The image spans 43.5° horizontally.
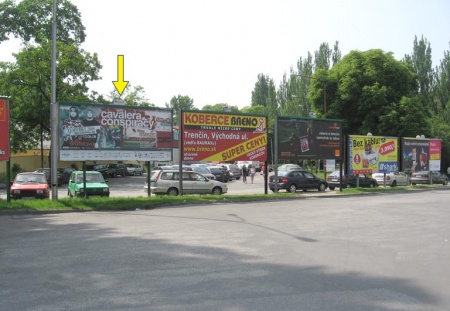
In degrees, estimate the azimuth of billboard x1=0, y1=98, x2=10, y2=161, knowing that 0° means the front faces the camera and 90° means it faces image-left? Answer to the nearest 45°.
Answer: approximately 0°

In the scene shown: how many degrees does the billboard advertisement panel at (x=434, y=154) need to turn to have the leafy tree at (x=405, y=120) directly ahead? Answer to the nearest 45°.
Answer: approximately 180°

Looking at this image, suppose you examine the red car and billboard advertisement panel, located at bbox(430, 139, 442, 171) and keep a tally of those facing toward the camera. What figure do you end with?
2

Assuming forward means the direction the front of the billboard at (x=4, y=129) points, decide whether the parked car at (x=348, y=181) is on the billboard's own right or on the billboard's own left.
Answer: on the billboard's own left

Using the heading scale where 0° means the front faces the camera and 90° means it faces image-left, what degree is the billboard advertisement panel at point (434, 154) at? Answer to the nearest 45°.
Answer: approximately 0°

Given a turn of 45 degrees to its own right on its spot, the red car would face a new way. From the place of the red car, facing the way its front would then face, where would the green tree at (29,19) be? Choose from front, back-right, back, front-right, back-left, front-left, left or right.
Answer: back-right

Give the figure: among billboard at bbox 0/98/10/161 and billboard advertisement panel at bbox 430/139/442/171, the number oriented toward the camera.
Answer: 2

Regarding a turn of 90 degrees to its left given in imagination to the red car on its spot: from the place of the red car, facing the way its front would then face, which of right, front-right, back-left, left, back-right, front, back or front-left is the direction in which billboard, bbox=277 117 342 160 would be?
front

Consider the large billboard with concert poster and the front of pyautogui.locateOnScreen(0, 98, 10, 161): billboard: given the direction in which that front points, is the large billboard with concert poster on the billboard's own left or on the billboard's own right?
on the billboard's own left

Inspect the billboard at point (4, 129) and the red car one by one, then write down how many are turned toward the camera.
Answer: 2
